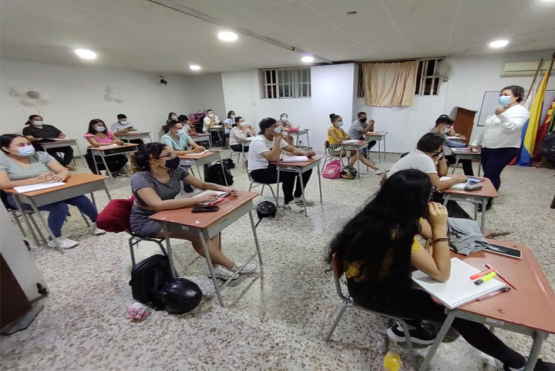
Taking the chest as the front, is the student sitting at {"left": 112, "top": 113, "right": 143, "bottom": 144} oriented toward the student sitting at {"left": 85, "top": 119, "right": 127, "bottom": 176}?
no

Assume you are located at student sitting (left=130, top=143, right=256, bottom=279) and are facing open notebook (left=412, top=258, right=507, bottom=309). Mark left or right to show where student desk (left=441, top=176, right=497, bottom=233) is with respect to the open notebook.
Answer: left

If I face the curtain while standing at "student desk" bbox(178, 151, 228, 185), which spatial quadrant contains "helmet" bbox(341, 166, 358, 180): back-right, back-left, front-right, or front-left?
front-right

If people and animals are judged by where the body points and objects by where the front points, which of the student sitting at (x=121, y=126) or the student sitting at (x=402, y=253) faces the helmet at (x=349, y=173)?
the student sitting at (x=121, y=126)

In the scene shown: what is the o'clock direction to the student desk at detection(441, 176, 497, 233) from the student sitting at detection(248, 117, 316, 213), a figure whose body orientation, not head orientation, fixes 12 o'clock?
The student desk is roughly at 1 o'clock from the student sitting.

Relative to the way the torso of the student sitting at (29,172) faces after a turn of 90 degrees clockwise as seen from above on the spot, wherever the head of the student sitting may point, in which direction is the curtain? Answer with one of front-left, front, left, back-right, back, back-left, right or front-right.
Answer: back-left

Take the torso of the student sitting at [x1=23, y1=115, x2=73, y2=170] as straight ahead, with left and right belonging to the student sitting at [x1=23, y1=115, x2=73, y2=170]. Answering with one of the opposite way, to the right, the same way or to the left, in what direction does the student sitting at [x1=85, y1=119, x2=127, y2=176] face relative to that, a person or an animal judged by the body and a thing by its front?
the same way

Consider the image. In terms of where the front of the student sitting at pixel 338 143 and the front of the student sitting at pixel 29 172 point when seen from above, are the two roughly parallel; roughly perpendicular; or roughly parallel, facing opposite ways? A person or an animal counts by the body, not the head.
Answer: roughly parallel

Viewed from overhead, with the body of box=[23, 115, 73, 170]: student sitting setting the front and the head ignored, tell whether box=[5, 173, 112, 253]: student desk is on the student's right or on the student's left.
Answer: on the student's right

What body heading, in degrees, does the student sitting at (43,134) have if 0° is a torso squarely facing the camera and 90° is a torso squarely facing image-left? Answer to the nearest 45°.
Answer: approximately 315°

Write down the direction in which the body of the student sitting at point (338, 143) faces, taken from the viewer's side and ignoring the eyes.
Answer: to the viewer's right

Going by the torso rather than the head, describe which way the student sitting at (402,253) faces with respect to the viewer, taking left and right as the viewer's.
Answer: facing to the right of the viewer

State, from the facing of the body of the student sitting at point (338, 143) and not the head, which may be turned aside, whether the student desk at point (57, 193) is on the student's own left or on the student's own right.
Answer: on the student's own right

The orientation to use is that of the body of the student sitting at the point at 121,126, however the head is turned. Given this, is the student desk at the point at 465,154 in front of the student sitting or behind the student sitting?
in front

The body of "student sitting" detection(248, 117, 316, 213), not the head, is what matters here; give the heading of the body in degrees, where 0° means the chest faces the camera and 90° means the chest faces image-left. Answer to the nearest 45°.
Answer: approximately 270°

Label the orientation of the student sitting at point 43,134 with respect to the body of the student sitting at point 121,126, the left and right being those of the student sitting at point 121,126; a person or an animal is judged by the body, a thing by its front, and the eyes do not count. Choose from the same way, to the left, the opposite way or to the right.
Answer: the same way

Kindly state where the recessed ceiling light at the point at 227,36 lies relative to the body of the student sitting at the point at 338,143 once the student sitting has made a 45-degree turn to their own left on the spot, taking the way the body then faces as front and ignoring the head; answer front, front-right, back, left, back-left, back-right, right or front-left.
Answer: back
